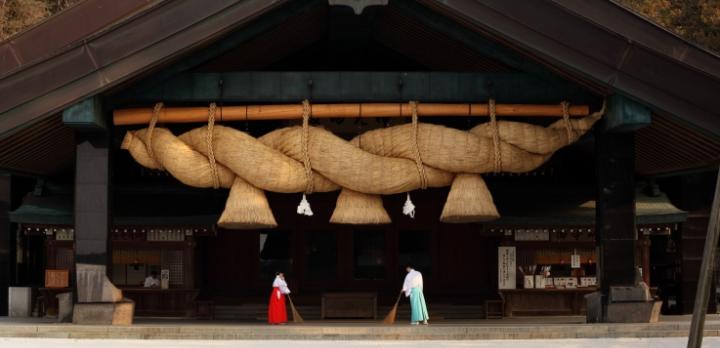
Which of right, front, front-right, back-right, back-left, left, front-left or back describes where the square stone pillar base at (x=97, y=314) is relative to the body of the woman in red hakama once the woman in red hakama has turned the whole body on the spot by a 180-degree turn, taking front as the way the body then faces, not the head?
front-left

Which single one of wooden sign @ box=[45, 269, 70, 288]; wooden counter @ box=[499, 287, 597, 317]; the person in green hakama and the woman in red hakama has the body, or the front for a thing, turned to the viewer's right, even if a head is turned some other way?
the woman in red hakama

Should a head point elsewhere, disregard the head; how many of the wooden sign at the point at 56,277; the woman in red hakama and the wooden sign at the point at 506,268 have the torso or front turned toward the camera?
2

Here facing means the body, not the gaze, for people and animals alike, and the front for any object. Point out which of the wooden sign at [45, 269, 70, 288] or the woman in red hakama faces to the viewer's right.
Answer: the woman in red hakama

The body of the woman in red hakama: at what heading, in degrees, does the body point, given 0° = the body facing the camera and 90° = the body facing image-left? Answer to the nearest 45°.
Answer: approximately 270°

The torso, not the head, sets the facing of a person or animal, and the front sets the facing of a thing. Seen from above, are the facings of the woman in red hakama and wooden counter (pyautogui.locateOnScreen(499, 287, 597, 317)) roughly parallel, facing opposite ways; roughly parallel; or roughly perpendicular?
roughly perpendicular

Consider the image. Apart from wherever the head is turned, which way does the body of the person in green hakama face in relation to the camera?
to the viewer's left
